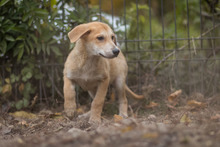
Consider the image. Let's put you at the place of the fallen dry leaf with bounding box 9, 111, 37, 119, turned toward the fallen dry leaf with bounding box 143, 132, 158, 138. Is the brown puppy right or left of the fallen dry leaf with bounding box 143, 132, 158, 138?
left

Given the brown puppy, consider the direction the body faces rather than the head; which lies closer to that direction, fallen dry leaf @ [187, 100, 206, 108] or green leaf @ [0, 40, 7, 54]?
the green leaf

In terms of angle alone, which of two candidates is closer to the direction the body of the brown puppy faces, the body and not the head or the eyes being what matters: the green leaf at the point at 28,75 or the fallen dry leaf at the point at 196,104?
the green leaf

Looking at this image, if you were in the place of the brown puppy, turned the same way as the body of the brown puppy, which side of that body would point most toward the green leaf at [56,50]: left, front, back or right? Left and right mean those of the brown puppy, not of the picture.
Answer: right

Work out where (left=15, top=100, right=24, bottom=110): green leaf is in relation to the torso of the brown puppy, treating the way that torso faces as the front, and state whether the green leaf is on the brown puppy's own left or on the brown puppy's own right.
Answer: on the brown puppy's own right

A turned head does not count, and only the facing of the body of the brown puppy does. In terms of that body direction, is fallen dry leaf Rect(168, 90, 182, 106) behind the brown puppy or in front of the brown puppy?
behind

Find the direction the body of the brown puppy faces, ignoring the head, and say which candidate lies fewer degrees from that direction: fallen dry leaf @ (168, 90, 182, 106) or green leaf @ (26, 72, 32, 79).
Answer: the green leaf

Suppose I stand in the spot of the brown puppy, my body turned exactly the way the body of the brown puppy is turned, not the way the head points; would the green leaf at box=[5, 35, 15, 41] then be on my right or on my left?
on my right

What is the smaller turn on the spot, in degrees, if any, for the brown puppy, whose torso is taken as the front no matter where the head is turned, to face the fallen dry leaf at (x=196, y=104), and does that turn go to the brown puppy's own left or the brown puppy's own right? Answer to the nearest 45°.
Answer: approximately 135° to the brown puppy's own left

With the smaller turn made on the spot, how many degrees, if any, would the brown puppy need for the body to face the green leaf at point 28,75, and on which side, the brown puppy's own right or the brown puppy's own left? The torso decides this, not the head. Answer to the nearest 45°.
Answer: approximately 90° to the brown puppy's own right

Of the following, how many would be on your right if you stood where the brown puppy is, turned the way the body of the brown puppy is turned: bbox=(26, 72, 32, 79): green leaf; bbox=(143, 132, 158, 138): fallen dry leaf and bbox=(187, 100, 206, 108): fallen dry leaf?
1

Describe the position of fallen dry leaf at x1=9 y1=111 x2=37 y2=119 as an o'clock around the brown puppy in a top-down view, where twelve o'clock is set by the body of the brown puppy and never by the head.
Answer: The fallen dry leaf is roughly at 2 o'clock from the brown puppy.

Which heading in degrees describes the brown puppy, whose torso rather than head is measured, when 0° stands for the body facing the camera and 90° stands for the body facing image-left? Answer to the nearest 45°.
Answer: approximately 45°

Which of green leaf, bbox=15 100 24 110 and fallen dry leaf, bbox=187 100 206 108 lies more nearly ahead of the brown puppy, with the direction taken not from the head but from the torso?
the green leaf
